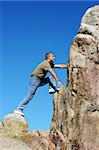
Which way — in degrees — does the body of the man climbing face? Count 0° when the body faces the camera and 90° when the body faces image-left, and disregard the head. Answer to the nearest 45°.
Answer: approximately 270°
